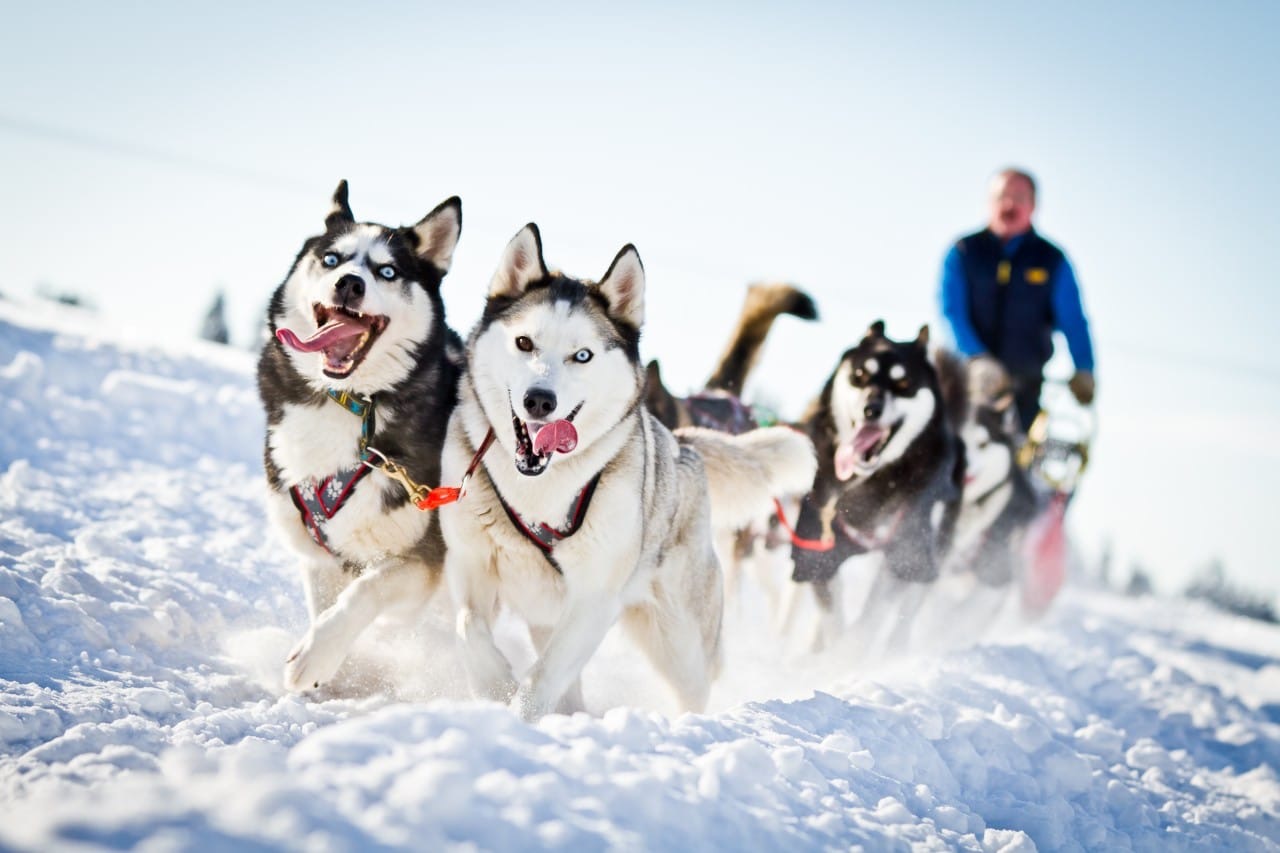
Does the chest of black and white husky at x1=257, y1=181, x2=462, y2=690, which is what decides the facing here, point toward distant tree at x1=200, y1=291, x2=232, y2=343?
no

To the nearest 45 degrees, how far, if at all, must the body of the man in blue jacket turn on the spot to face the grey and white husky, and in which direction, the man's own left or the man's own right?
0° — they already face it

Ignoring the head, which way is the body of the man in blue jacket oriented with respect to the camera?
toward the camera

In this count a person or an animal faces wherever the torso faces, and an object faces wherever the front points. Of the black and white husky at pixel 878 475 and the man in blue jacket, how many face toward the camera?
2

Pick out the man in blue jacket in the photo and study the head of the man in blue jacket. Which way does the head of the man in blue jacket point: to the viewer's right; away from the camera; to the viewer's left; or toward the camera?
toward the camera

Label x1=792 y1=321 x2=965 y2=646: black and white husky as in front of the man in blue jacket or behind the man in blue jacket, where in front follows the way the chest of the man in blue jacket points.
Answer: in front

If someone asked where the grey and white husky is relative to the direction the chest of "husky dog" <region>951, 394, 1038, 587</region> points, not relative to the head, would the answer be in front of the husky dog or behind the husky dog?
in front

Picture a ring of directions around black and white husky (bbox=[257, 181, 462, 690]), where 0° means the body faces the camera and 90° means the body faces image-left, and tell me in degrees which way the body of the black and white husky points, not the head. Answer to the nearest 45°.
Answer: approximately 45°

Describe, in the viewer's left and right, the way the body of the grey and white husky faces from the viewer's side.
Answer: facing the viewer and to the left of the viewer

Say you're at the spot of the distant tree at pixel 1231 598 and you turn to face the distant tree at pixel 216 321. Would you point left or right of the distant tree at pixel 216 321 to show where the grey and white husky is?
left

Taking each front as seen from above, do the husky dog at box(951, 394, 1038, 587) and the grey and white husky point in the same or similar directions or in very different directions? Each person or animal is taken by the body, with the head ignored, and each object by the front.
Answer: same or similar directions

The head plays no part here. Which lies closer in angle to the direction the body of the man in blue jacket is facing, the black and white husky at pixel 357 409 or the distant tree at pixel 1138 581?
the black and white husky

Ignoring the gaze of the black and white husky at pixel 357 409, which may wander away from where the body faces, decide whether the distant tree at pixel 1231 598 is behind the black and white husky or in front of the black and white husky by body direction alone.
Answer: behind

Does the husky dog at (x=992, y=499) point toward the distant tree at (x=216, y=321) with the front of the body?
no

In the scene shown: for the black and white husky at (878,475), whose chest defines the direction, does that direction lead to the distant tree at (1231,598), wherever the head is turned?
no

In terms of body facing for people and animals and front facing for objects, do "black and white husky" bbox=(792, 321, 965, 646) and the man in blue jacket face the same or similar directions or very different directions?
same or similar directions
